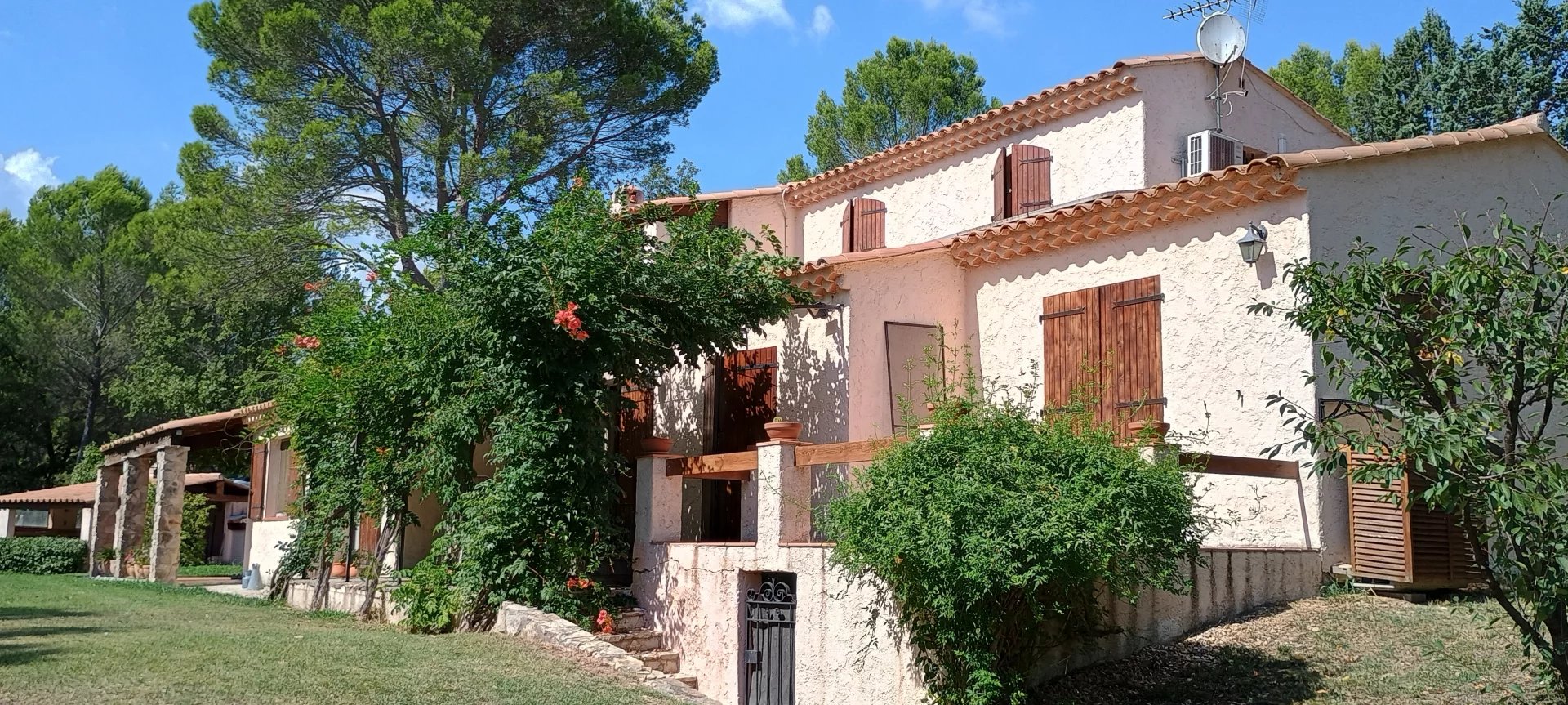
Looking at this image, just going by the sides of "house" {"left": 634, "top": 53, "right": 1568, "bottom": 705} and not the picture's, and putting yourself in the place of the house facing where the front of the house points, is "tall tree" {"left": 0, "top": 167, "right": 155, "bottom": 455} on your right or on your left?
on your right

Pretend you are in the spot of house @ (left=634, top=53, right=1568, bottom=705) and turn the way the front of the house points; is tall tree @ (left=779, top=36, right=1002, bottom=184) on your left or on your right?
on your right

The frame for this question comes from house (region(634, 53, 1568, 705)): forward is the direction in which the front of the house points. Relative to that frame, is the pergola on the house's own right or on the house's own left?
on the house's own right

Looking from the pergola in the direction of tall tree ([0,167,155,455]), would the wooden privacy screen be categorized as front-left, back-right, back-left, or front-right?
back-right

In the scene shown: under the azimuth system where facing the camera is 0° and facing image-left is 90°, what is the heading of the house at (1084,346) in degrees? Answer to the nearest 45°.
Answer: approximately 45°
